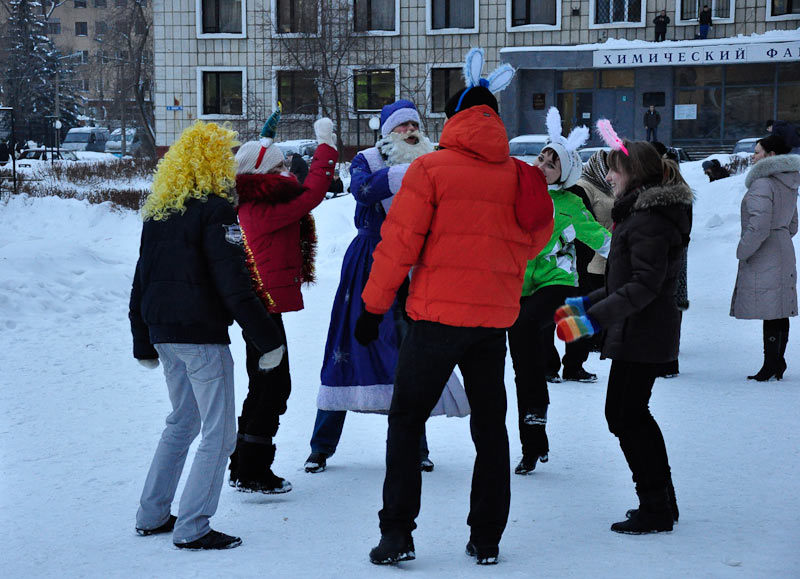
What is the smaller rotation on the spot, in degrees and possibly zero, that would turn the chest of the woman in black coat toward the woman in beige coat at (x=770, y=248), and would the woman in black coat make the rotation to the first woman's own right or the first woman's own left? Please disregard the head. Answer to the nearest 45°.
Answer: approximately 90° to the first woman's own right

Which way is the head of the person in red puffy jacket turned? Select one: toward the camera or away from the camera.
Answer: away from the camera

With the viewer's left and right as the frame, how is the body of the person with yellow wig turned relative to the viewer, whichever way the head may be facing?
facing away from the viewer and to the right of the viewer

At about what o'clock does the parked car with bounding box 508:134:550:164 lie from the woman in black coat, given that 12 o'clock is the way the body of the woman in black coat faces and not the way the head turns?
The parked car is roughly at 3 o'clock from the woman in black coat.

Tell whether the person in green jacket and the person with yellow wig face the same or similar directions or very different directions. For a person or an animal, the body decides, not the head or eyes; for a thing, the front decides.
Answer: very different directions

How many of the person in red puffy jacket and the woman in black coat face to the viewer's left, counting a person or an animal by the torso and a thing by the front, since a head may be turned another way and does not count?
1

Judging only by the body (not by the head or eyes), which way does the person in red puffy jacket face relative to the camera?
away from the camera

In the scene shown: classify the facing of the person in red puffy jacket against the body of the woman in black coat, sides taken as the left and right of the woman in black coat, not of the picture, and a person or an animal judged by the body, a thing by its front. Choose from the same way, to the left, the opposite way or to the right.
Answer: to the right

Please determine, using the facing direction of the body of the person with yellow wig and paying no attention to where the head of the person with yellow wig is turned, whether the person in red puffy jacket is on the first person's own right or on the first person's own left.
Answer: on the first person's own right

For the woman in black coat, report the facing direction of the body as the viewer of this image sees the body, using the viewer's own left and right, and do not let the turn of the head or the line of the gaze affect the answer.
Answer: facing to the left of the viewer
